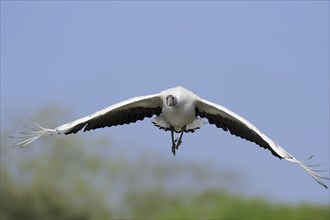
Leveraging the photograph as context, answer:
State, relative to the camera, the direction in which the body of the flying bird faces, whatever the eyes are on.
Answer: toward the camera
